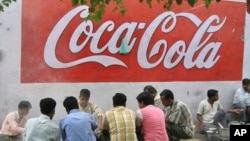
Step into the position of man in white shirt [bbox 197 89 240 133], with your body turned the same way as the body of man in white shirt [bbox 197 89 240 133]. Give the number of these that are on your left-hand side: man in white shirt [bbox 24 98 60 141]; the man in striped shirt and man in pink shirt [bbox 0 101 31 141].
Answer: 0

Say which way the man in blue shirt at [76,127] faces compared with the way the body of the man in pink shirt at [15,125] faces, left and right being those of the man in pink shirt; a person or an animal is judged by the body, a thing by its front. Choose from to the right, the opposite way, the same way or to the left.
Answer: to the left

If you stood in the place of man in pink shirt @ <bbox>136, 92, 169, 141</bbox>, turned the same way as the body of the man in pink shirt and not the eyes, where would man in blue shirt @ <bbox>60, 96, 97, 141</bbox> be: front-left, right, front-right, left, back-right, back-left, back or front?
left

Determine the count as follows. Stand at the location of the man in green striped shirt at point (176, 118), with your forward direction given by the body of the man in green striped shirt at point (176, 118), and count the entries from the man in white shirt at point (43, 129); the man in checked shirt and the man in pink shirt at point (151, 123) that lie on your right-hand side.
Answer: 0

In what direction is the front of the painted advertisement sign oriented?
toward the camera

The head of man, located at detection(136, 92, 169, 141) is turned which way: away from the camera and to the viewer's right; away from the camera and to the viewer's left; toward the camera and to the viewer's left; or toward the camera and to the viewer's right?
away from the camera and to the viewer's left

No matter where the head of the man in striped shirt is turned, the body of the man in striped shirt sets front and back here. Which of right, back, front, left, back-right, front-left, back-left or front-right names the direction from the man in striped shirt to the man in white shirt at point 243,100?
front-right

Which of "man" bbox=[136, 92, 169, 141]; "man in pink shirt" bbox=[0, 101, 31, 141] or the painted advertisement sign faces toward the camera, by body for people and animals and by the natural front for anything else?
the painted advertisement sign

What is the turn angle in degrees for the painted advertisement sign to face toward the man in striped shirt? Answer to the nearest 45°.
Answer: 0° — it already faces them

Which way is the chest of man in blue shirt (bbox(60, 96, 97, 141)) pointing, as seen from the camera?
away from the camera

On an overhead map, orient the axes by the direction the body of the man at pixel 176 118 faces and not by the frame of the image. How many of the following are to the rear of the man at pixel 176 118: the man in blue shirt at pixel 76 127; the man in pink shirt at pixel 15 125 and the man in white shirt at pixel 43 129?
0

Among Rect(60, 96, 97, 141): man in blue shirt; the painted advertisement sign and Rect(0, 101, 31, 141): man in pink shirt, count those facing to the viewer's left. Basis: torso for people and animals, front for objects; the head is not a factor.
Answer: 0

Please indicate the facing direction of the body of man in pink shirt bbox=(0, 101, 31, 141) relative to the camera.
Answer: to the viewer's right

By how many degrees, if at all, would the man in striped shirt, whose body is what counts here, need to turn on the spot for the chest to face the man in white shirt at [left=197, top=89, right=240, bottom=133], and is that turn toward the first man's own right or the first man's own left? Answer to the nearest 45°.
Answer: approximately 45° to the first man's own right

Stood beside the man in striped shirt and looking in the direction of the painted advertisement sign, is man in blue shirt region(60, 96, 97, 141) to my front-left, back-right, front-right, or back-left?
back-left

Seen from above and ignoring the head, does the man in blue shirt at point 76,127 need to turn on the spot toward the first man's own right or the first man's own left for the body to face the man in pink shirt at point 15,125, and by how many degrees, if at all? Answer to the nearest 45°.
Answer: approximately 45° to the first man's own left
